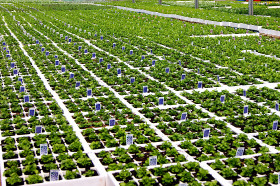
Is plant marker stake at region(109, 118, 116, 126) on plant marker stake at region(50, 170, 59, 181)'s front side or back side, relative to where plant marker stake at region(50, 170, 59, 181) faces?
on the back side

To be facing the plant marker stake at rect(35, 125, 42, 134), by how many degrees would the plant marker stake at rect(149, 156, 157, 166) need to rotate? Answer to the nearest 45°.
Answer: approximately 135° to its right

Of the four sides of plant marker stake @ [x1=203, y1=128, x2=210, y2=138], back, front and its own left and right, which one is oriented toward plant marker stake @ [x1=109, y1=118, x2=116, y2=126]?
right

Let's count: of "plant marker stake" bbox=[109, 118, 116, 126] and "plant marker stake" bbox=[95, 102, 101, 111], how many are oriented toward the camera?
2

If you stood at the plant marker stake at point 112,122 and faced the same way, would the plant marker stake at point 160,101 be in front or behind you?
behind

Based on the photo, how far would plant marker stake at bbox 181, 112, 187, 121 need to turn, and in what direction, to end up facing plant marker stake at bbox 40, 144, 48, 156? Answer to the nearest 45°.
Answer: approximately 45° to its right

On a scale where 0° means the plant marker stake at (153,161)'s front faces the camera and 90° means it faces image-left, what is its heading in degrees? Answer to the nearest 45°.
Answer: approximately 0°

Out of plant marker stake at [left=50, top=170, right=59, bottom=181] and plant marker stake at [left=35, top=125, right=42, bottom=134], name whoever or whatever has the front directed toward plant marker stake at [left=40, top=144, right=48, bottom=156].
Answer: plant marker stake at [left=35, top=125, right=42, bottom=134]
